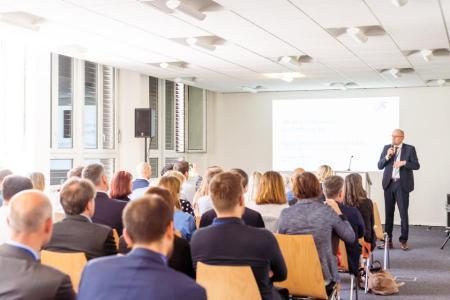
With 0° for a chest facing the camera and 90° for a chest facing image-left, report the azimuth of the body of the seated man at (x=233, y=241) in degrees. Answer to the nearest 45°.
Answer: approximately 180°

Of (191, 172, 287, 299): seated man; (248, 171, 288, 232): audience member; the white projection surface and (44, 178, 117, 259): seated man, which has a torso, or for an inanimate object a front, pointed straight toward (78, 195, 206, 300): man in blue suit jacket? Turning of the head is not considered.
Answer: the white projection surface

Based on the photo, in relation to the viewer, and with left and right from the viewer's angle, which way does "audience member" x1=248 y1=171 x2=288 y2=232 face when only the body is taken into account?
facing away from the viewer

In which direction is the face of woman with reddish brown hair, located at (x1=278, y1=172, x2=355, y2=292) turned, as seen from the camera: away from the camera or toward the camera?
away from the camera

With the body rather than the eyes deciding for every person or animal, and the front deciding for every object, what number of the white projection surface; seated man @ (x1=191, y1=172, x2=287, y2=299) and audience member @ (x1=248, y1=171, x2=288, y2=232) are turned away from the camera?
2

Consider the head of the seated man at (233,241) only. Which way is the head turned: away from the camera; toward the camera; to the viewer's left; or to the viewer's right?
away from the camera

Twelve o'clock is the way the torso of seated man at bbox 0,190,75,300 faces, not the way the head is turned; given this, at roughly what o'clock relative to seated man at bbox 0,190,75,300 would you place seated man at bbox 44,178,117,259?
seated man at bbox 44,178,117,259 is roughly at 11 o'clock from seated man at bbox 0,190,75,300.

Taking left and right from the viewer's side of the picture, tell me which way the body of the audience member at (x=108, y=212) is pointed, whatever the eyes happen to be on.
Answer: facing away from the viewer and to the right of the viewer

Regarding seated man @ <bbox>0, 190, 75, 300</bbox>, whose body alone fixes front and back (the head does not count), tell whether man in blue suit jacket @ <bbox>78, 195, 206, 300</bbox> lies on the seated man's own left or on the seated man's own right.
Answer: on the seated man's own right

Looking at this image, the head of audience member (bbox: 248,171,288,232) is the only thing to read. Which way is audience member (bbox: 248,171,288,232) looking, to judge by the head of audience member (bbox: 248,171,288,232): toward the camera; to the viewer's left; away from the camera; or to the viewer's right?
away from the camera

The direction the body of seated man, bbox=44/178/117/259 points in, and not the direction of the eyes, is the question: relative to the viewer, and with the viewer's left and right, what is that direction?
facing away from the viewer and to the right of the viewer

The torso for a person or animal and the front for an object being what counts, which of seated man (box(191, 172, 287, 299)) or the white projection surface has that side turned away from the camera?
the seated man

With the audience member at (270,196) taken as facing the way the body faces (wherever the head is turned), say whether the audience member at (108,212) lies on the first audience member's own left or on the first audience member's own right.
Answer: on the first audience member's own left
